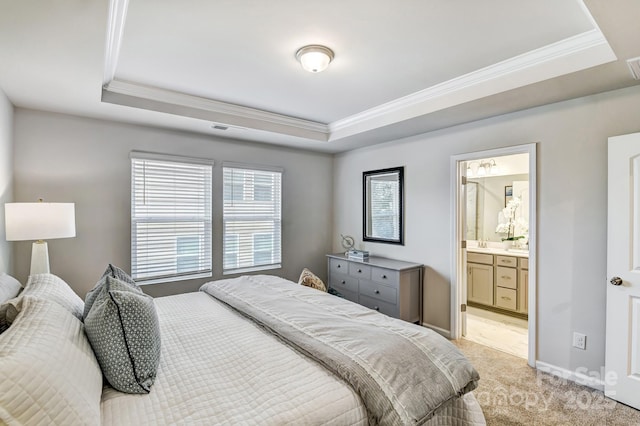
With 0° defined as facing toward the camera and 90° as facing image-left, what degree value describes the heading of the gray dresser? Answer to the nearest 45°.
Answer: approximately 45°

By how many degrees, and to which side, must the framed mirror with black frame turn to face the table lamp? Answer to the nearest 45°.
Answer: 0° — it already faces it

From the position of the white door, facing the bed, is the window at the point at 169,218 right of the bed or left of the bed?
right

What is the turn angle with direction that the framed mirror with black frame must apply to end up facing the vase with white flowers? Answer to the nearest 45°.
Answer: approximately 180°

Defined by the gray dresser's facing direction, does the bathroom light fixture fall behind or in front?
behind

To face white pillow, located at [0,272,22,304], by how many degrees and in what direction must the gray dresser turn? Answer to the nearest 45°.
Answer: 0° — it already faces it

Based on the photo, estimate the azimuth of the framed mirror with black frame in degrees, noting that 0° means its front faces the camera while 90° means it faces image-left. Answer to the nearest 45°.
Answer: approximately 45°

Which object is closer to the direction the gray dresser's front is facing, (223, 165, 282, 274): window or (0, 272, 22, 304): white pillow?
the white pillow

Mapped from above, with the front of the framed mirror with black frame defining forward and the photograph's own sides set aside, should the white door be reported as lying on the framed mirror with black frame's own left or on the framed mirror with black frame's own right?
on the framed mirror with black frame's own left
